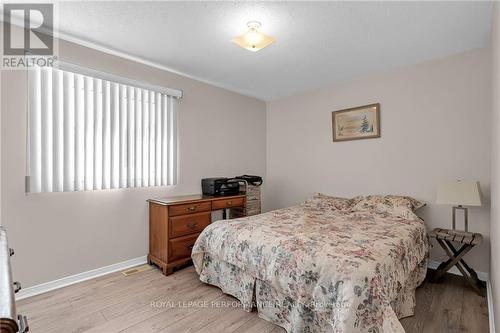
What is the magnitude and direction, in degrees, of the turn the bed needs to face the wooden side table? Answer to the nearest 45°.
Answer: approximately 180°

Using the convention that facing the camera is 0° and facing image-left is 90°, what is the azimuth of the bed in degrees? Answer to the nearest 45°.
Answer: approximately 45°

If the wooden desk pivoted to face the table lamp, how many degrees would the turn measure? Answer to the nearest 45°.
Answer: approximately 45° to its left

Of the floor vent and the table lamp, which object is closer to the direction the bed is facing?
the floor vent

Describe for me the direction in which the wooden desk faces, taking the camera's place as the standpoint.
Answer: facing the viewer and to the right of the viewer

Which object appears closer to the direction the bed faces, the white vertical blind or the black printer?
the white vertical blind

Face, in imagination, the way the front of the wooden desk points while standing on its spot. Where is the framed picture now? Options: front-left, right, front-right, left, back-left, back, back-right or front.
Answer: front-left

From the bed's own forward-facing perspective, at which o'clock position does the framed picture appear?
The framed picture is roughly at 5 o'clock from the bed.

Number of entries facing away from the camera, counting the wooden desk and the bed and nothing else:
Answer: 0

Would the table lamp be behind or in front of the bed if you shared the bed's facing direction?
behind

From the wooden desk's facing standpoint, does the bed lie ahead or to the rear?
ahead

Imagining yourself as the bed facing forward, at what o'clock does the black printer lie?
The black printer is roughly at 3 o'clock from the bed.
